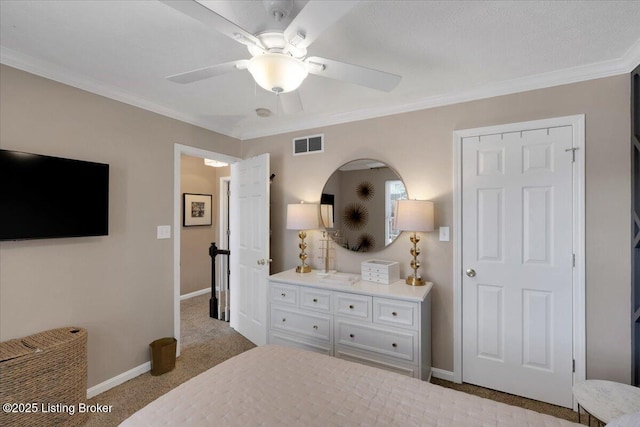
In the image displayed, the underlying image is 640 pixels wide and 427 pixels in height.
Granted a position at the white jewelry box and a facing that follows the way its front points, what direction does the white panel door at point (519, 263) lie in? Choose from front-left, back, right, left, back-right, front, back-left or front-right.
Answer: back-left

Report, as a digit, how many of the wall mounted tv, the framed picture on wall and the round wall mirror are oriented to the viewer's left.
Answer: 0

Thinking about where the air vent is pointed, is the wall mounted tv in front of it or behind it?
in front

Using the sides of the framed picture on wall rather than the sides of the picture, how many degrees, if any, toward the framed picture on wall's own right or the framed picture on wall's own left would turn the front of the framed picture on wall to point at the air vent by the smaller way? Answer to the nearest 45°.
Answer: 0° — it already faces it

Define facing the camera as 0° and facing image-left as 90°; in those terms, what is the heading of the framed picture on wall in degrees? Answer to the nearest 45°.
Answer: approximately 315°

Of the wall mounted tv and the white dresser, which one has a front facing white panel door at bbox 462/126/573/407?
the wall mounted tv

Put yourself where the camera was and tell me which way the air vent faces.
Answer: facing the viewer and to the left of the viewer

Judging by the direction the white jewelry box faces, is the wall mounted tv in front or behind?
in front

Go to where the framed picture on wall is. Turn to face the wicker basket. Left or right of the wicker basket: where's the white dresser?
left

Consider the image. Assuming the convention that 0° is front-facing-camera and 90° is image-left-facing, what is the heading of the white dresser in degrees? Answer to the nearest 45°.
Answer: approximately 45°

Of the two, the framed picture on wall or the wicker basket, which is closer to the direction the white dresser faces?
the wicker basket

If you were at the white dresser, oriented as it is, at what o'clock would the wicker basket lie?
The wicker basket is roughly at 1 o'clock from the white dresser.
